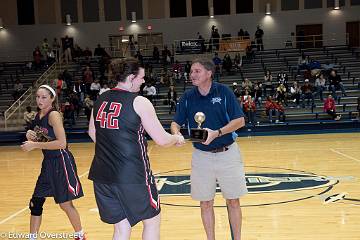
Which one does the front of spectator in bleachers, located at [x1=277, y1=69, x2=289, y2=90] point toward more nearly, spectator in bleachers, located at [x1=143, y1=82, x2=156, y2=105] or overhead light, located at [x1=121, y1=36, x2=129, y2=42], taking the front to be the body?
the spectator in bleachers

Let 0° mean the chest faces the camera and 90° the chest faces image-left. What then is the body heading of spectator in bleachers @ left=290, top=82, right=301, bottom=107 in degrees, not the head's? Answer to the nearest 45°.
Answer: approximately 0°

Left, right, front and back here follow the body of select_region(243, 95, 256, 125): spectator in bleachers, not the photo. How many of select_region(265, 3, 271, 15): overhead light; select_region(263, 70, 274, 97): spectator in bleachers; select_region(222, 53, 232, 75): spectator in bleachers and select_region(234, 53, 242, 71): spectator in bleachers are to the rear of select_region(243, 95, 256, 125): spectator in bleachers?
4

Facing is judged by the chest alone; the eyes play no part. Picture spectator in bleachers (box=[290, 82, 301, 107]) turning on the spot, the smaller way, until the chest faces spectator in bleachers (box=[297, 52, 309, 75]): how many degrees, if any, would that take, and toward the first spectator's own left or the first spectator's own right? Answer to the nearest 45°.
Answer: approximately 180°

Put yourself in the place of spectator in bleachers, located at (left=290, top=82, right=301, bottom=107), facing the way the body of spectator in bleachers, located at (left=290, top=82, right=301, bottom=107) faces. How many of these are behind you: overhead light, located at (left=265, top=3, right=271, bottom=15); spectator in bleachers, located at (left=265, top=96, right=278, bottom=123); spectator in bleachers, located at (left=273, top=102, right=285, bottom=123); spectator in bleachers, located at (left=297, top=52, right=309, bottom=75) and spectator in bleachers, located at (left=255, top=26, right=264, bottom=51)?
3

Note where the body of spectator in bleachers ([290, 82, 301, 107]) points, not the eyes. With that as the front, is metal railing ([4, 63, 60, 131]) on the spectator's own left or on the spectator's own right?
on the spectator's own right

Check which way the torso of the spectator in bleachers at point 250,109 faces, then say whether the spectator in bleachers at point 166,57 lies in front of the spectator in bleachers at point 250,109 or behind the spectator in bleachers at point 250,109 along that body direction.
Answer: behind

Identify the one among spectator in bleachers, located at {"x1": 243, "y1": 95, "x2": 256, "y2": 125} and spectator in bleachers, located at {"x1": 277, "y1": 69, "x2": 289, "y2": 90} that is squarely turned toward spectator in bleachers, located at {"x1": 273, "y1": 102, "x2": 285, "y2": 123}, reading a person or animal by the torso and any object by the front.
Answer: spectator in bleachers, located at {"x1": 277, "y1": 69, "x2": 289, "y2": 90}

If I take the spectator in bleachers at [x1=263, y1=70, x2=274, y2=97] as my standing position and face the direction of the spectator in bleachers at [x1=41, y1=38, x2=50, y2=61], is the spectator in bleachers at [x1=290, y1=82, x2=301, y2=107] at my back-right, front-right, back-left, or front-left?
back-left

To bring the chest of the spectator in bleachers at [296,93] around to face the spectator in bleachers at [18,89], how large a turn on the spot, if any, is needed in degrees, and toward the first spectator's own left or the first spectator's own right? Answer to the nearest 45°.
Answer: approximately 90° to the first spectator's own right
